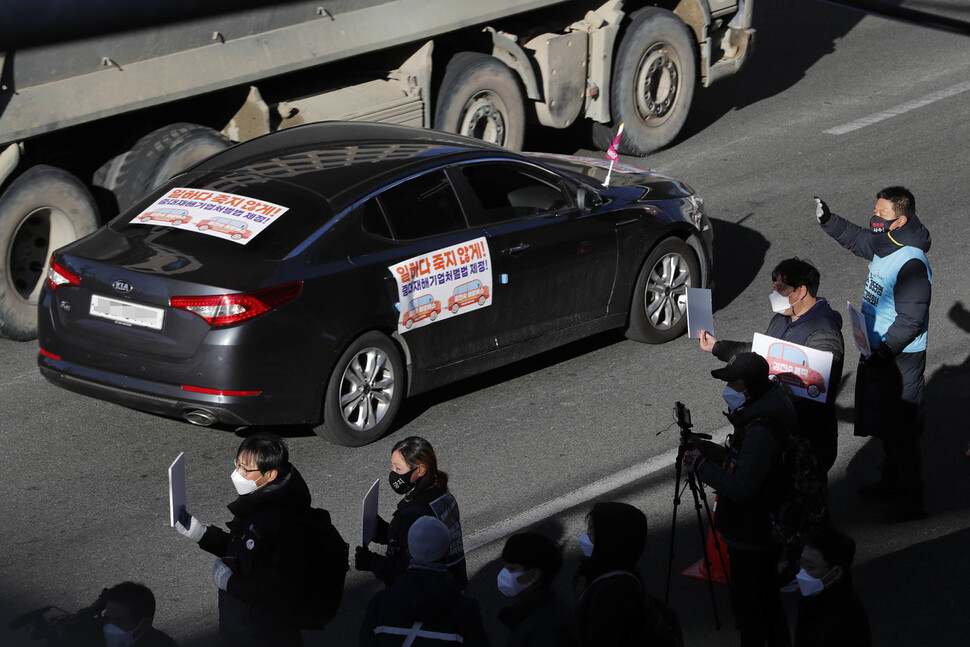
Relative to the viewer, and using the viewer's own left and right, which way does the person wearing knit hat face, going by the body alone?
facing away from the viewer

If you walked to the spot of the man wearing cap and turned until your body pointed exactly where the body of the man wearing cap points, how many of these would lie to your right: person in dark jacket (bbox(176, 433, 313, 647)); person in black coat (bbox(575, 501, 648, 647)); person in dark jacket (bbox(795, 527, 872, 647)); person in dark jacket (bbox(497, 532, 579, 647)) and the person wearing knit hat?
0

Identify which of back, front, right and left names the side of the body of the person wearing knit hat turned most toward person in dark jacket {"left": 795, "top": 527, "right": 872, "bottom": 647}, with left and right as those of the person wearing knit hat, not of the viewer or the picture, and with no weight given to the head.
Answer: right

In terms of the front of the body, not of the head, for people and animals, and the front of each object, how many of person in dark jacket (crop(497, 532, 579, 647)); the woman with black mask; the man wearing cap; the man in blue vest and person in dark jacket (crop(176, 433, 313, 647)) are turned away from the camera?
0

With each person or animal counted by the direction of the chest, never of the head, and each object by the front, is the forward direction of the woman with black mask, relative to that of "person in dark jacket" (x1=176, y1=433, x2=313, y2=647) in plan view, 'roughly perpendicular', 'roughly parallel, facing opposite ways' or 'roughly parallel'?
roughly parallel

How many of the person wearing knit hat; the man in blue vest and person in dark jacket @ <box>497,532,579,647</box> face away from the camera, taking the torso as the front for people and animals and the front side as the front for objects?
1

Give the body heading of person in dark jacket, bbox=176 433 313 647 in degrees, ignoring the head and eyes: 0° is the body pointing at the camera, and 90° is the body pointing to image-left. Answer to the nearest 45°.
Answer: approximately 90°

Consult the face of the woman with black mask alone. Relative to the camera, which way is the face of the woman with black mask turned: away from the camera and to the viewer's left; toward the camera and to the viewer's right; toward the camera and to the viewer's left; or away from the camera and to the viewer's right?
toward the camera and to the viewer's left

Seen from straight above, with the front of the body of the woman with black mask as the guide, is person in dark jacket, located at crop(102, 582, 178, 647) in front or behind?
in front

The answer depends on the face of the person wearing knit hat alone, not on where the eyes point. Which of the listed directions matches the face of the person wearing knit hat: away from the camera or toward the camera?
away from the camera

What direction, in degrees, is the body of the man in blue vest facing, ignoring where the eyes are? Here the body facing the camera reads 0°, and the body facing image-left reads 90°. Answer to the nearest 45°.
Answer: approximately 45°

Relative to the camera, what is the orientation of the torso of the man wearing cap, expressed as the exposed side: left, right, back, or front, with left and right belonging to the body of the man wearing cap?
left
